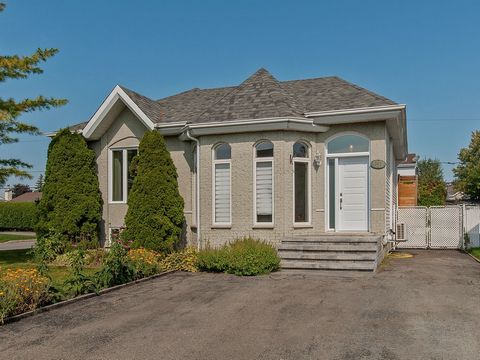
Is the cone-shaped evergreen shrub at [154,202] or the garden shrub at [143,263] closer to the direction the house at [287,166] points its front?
the garden shrub

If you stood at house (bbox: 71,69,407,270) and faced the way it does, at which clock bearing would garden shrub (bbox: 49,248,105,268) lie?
The garden shrub is roughly at 3 o'clock from the house.

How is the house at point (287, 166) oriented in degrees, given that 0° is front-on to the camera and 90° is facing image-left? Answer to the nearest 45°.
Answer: approximately 0°

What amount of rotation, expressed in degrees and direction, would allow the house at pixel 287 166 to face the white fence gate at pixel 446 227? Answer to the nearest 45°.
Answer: approximately 135° to its left

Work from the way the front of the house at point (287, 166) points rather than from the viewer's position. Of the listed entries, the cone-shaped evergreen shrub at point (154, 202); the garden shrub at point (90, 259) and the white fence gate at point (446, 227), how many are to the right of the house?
2

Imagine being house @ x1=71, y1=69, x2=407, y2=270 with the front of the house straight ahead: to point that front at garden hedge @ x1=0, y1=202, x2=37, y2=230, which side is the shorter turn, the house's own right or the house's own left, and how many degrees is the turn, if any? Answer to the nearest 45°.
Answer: approximately 135° to the house's own right

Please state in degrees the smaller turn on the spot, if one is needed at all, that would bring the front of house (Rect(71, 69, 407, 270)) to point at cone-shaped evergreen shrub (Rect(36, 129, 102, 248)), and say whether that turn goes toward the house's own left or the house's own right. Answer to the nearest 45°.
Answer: approximately 90° to the house's own right

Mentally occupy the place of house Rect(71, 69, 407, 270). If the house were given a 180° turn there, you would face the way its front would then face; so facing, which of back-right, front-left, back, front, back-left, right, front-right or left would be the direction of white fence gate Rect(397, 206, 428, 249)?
front-right

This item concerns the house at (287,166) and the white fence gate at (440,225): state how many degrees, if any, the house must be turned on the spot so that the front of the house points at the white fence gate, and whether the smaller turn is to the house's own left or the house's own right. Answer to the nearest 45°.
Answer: approximately 135° to the house's own left

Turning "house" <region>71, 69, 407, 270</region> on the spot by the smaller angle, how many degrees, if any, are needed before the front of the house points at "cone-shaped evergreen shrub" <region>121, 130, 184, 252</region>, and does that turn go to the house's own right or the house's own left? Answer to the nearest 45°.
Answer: approximately 90° to the house's own right
